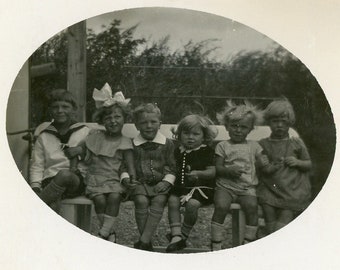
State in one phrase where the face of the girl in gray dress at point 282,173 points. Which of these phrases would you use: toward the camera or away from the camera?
toward the camera

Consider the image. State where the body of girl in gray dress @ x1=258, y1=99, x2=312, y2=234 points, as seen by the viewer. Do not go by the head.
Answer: toward the camera
